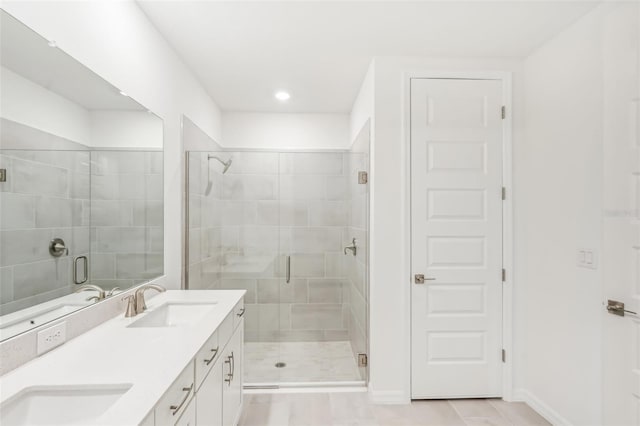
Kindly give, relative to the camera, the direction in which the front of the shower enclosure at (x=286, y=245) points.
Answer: facing the viewer

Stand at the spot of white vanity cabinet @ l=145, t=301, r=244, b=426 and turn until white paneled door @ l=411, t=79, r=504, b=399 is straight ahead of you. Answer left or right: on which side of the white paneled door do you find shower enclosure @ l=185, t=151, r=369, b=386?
left

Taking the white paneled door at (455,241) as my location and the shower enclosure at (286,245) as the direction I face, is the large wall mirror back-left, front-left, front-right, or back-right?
front-left

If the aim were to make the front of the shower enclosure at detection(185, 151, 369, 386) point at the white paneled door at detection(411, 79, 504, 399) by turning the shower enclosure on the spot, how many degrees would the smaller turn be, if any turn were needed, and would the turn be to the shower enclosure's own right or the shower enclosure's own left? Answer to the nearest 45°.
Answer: approximately 45° to the shower enclosure's own left

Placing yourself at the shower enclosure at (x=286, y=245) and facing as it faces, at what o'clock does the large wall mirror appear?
The large wall mirror is roughly at 1 o'clock from the shower enclosure.

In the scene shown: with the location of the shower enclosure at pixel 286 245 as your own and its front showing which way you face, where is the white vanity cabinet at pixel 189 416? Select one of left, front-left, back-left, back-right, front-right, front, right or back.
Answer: front

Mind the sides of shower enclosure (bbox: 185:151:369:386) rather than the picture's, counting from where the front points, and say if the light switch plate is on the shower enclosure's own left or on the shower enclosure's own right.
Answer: on the shower enclosure's own left

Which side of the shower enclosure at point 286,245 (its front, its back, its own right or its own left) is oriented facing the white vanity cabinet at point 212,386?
front
